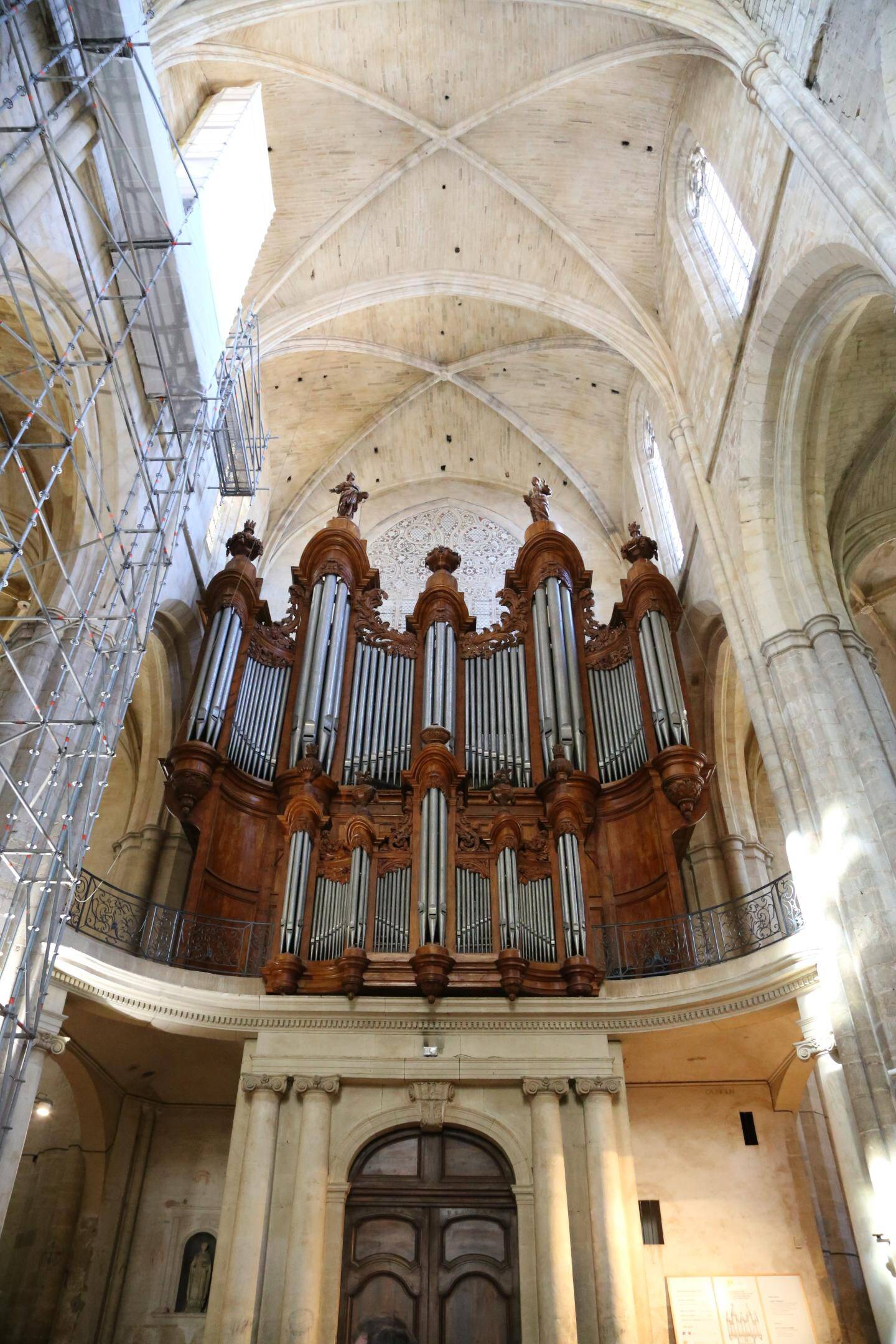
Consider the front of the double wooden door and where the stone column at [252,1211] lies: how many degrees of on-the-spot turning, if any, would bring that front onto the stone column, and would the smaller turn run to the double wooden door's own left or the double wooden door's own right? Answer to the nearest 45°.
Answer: approximately 90° to the double wooden door's own right

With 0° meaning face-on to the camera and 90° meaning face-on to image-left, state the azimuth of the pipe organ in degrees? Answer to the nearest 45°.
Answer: approximately 0°

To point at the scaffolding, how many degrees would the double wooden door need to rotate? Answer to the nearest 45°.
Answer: approximately 45° to its right

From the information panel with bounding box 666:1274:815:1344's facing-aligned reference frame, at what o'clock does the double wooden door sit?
The double wooden door is roughly at 2 o'clock from the information panel.
